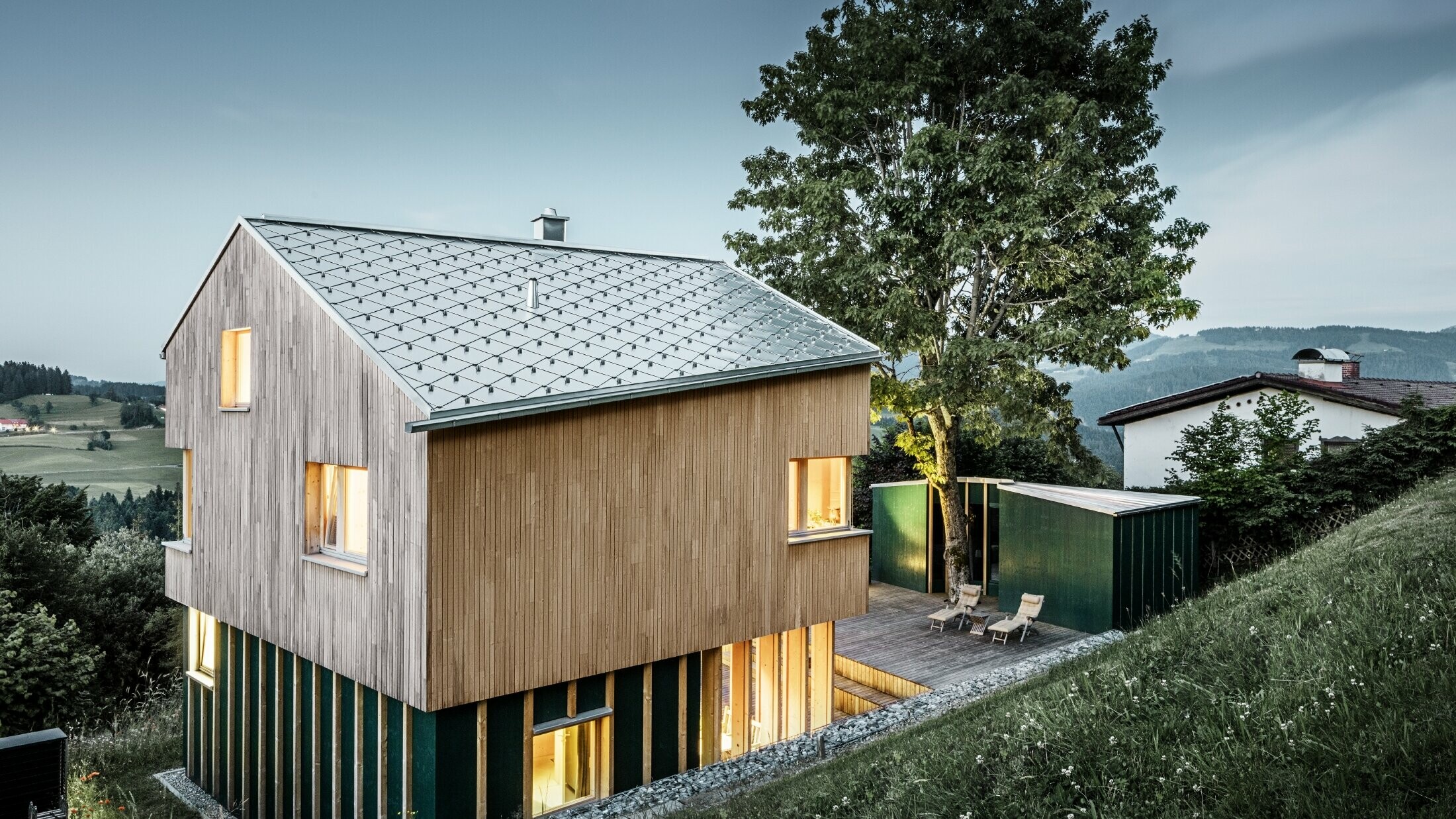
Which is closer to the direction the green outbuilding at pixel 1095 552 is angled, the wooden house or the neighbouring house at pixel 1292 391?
the wooden house

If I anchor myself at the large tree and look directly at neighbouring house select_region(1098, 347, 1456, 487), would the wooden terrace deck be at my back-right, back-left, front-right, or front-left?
back-right

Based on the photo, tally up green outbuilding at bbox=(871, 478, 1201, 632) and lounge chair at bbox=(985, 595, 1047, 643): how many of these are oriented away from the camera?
0

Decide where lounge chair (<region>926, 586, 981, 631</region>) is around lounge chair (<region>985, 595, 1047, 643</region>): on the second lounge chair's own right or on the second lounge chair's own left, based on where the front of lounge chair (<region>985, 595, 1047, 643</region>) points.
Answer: on the second lounge chair's own right

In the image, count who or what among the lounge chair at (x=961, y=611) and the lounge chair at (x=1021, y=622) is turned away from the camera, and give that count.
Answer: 0

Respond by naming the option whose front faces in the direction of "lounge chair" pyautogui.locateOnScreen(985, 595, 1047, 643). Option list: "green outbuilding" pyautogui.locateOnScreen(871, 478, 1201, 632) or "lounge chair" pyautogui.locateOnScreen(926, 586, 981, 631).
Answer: the green outbuilding

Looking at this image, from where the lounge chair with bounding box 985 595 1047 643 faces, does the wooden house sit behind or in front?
in front

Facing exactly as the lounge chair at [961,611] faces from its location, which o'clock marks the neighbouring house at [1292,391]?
The neighbouring house is roughly at 6 o'clock from the lounge chair.

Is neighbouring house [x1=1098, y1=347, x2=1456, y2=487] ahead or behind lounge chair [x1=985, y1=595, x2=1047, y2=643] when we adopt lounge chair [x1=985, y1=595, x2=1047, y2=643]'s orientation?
behind
